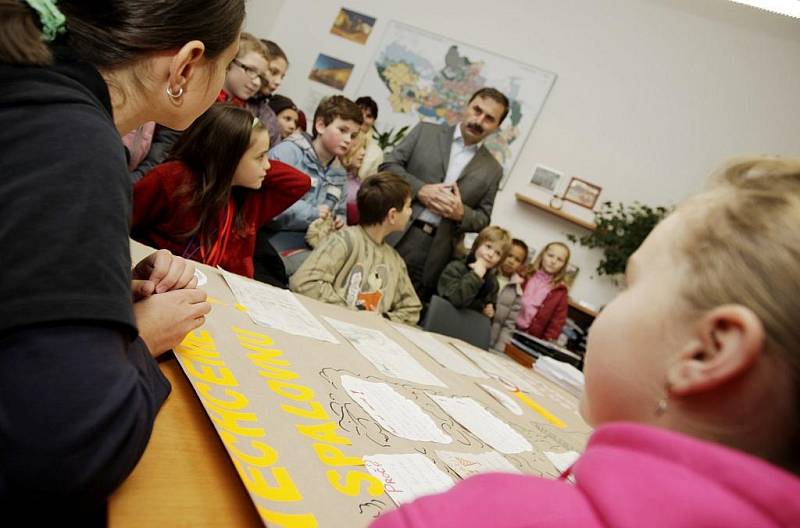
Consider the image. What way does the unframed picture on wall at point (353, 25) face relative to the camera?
toward the camera

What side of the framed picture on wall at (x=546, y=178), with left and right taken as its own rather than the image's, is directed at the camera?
front

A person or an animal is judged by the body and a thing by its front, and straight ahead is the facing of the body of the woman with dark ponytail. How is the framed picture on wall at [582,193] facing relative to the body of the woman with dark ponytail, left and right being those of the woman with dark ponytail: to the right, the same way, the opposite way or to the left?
the opposite way

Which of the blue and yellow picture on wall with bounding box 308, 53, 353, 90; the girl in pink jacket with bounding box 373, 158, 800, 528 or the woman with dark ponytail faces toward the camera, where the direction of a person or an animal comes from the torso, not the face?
the blue and yellow picture on wall

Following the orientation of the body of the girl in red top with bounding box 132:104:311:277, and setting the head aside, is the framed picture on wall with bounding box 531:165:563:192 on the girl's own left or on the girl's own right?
on the girl's own left

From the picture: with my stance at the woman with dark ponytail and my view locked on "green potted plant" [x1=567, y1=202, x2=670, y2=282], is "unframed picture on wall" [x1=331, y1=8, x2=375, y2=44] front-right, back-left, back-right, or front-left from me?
front-left

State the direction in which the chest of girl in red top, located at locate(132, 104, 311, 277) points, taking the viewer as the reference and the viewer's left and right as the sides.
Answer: facing the viewer and to the right of the viewer

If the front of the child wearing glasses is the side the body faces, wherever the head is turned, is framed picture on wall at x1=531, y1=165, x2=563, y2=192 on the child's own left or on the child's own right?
on the child's own left

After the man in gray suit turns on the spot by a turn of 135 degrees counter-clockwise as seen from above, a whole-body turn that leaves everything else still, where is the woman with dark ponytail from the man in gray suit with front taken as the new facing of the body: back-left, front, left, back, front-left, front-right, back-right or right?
back-right

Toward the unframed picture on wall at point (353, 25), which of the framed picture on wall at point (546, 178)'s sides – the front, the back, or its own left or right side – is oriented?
right

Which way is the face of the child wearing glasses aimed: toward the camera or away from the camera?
toward the camera

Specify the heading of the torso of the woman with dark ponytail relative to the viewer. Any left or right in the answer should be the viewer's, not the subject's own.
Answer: facing away from the viewer and to the right of the viewer

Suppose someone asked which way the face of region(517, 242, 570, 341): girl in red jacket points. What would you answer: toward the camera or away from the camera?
toward the camera

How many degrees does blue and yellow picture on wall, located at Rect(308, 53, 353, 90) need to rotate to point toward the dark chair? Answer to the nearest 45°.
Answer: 0° — it already faces it

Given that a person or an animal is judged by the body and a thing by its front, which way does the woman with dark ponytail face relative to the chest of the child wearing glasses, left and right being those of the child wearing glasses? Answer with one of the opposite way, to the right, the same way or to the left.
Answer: to the left
